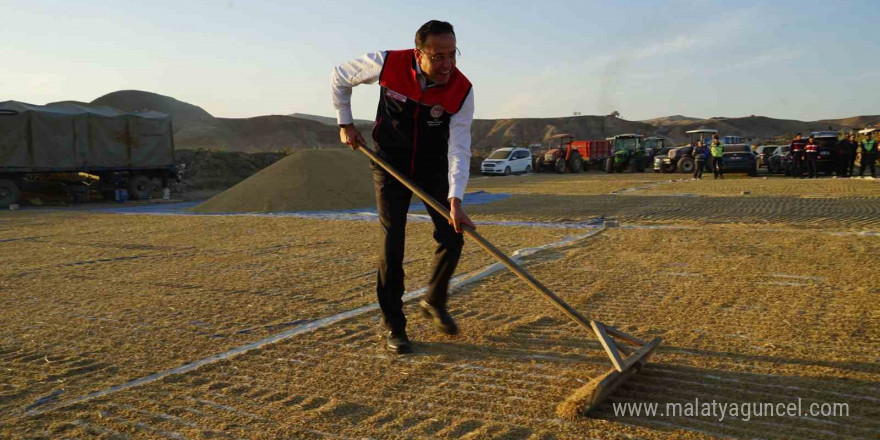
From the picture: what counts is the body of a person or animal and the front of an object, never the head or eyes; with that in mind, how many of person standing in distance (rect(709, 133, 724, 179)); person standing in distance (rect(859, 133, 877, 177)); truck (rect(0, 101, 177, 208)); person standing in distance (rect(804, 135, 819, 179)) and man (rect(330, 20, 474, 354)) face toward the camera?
4

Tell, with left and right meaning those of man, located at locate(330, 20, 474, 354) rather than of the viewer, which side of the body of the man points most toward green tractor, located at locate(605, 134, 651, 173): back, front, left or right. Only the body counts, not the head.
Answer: back

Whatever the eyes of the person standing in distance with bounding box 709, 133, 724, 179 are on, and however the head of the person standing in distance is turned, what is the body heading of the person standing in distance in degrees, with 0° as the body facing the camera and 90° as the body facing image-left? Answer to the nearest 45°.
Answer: approximately 0°

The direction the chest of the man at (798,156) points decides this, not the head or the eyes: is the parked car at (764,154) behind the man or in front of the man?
behind

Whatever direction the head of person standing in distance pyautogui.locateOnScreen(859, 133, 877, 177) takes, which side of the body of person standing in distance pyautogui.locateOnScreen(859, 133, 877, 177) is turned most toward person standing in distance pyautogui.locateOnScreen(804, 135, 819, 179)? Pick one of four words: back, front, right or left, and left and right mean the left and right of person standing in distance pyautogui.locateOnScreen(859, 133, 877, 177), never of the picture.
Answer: right

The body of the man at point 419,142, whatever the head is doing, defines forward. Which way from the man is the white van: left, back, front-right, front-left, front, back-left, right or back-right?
back

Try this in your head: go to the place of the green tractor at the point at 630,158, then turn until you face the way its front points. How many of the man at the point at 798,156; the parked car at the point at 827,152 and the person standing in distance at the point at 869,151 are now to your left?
3

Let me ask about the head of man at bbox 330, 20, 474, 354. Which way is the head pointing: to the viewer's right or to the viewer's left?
to the viewer's right

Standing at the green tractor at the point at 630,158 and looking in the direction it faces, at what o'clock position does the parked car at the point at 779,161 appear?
The parked car is roughly at 9 o'clock from the green tractor.

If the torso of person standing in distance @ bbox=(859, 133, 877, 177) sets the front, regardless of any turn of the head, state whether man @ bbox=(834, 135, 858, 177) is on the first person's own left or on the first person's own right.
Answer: on the first person's own right

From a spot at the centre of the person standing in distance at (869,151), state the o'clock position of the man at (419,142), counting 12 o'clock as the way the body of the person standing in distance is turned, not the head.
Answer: The man is roughly at 12 o'clock from the person standing in distance.
